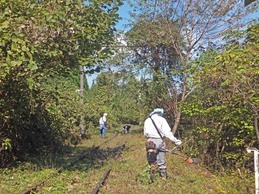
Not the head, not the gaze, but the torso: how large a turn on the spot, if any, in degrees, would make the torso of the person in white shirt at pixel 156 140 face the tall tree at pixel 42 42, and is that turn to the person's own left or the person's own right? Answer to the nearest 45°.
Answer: approximately 135° to the person's own left

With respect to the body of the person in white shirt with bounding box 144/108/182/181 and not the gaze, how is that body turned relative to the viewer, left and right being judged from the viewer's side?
facing away from the viewer and to the right of the viewer
